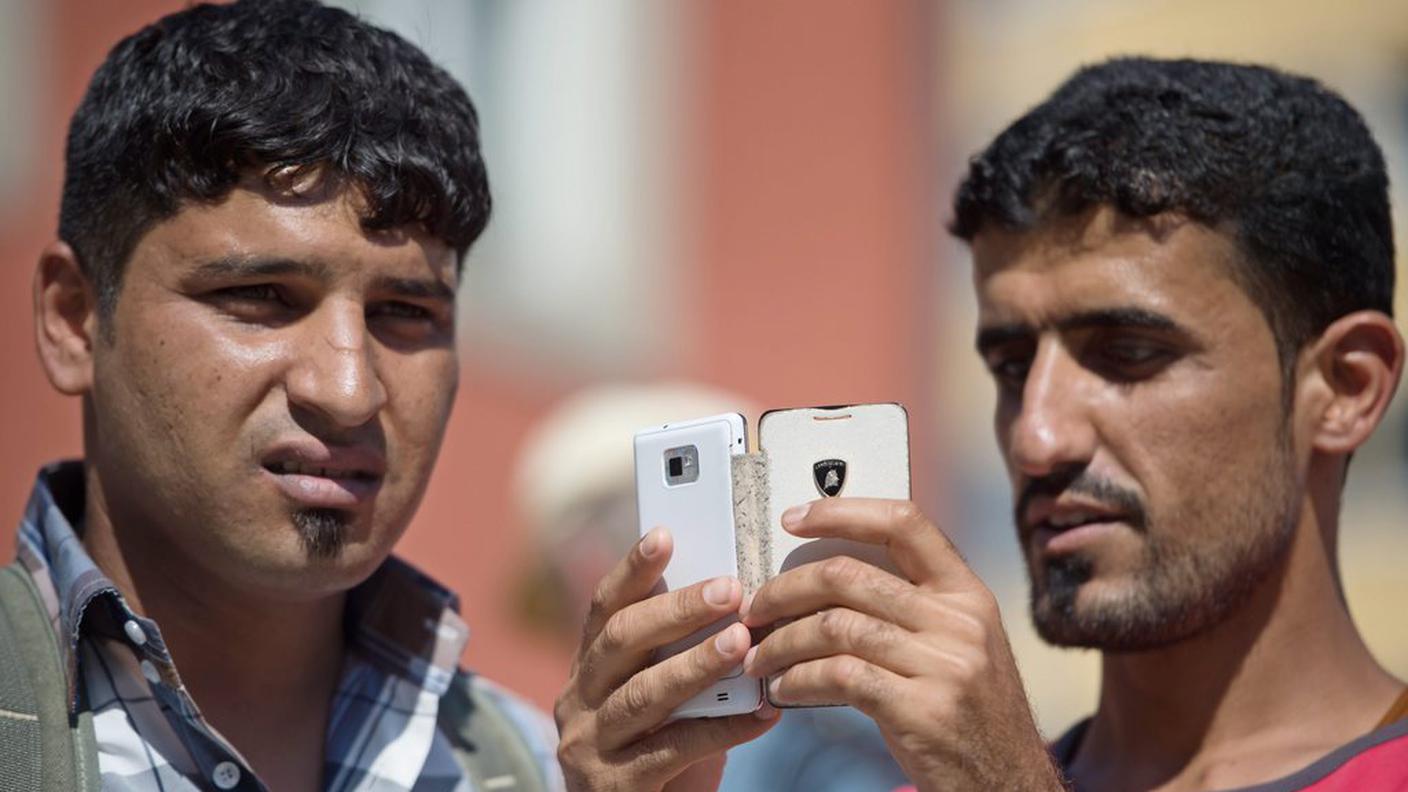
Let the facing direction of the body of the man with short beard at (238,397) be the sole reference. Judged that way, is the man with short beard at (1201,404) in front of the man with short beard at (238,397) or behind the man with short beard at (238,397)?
in front

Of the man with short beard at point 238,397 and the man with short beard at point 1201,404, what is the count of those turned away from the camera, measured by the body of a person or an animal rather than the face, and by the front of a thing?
0

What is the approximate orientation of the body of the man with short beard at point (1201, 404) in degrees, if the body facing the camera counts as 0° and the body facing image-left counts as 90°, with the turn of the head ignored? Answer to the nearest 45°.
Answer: approximately 45°

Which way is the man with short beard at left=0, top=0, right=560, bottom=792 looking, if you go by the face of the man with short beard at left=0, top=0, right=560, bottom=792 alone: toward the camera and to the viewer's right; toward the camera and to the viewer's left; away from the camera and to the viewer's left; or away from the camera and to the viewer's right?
toward the camera and to the viewer's right

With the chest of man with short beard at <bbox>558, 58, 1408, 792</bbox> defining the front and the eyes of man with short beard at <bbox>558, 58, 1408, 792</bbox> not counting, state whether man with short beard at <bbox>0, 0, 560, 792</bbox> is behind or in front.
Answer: in front

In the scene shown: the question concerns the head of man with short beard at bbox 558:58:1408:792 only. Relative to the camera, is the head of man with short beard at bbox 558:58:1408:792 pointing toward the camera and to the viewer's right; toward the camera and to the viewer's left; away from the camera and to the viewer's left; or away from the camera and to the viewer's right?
toward the camera and to the viewer's left
